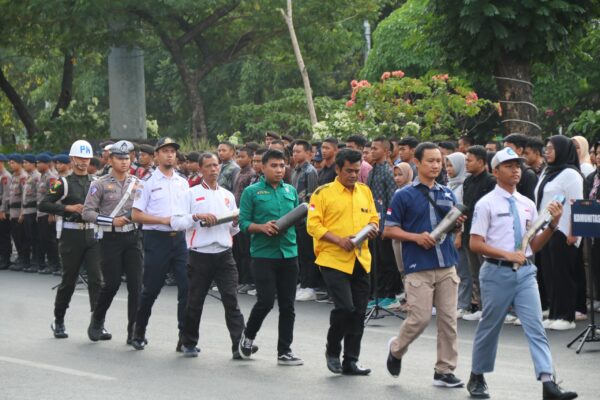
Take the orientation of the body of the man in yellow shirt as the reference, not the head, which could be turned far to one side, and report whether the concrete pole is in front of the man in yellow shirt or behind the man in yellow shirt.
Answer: behind

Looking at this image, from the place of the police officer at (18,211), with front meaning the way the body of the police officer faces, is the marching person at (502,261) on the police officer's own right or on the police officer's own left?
on the police officer's own left

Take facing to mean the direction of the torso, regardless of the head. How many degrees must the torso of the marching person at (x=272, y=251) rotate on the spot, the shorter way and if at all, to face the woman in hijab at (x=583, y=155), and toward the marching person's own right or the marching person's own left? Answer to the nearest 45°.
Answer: approximately 90° to the marching person's own left

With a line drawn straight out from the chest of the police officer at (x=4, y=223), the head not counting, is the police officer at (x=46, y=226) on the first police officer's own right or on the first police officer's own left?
on the first police officer's own left
